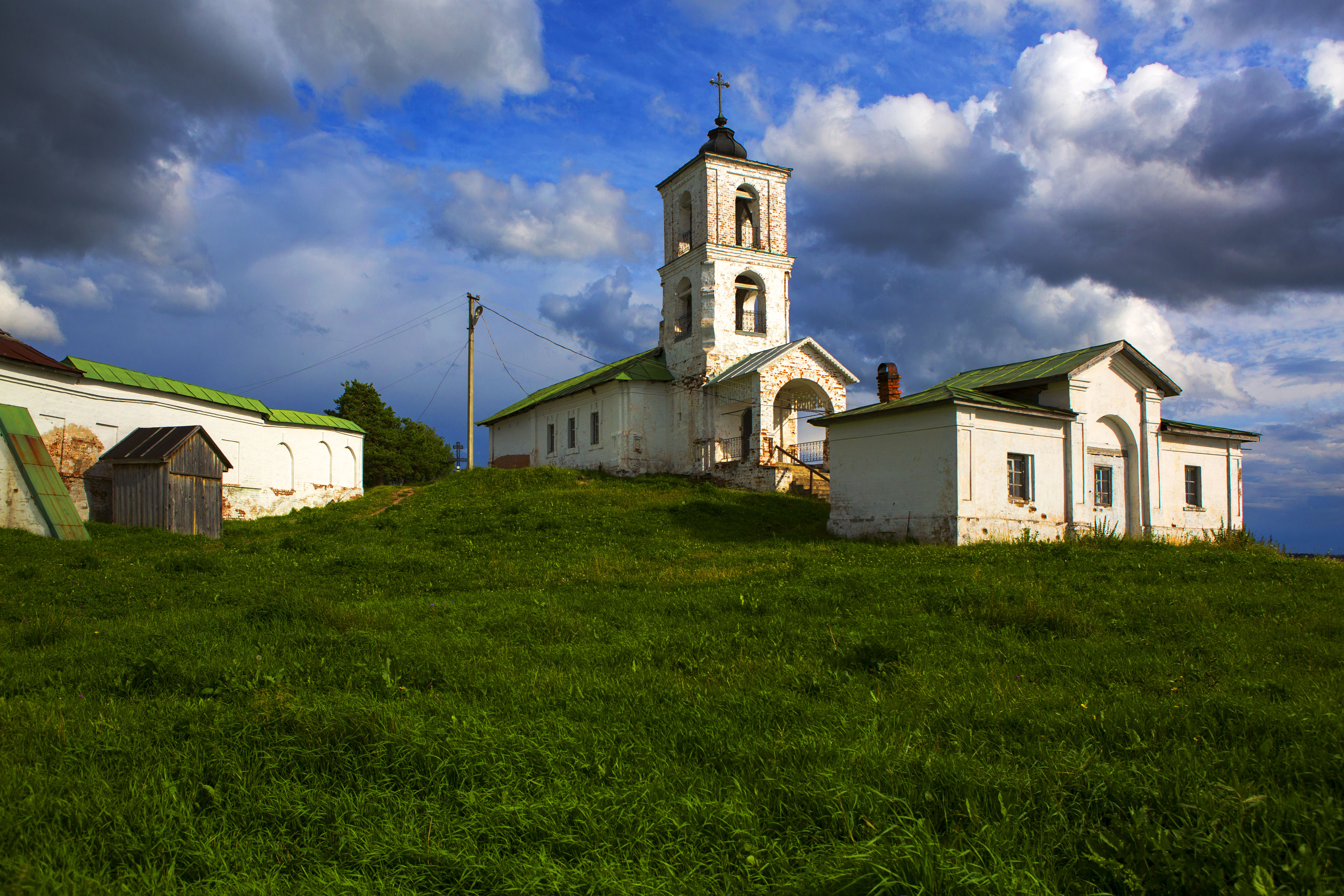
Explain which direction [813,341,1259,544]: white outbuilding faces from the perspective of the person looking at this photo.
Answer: facing the viewer and to the right of the viewer

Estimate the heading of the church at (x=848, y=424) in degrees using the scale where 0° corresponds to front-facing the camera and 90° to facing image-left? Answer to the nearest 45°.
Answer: approximately 315°

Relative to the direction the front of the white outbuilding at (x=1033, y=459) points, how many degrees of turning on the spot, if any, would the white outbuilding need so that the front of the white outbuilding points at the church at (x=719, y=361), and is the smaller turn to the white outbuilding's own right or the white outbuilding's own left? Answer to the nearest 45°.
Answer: approximately 180°

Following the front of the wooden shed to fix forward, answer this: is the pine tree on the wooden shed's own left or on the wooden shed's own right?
on the wooden shed's own left

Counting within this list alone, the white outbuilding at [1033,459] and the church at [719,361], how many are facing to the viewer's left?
0

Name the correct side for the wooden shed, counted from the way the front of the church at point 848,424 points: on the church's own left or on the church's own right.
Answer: on the church's own right

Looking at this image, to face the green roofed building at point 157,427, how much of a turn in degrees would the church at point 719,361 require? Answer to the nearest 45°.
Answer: approximately 90° to its right
